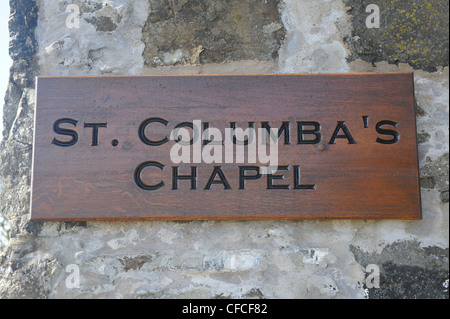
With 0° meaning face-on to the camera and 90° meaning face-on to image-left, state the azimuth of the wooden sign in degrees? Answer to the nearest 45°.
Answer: approximately 0°
